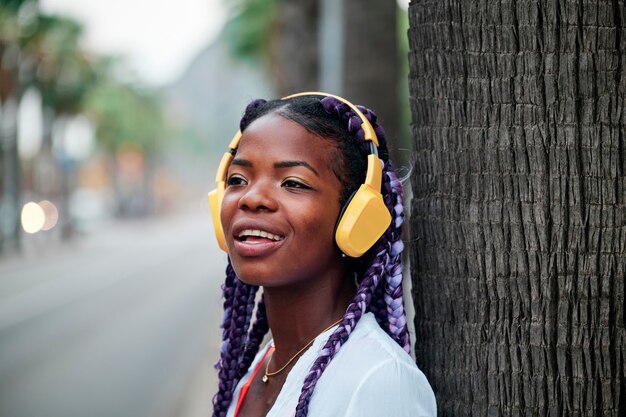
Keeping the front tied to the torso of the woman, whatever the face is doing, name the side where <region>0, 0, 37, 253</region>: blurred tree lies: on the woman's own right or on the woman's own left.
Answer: on the woman's own right

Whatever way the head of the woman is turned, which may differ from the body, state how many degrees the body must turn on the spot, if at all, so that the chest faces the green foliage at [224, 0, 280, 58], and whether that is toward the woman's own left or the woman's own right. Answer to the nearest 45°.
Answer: approximately 135° to the woman's own right

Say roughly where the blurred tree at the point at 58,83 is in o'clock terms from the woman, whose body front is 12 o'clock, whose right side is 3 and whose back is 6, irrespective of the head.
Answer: The blurred tree is roughly at 4 o'clock from the woman.

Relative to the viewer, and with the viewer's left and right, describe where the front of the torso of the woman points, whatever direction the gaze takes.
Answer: facing the viewer and to the left of the viewer

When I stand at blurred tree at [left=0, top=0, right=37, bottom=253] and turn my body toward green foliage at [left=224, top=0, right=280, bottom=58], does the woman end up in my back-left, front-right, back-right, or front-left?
front-right
